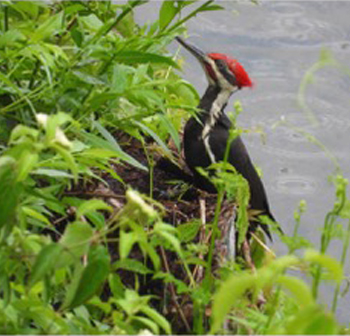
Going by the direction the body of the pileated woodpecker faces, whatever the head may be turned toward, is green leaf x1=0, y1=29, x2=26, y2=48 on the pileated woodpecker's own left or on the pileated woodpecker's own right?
on the pileated woodpecker's own left

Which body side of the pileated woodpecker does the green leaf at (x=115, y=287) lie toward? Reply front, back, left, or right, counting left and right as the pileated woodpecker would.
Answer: left

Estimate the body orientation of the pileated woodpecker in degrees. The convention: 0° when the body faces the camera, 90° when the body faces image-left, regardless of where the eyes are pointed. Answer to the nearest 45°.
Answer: approximately 90°

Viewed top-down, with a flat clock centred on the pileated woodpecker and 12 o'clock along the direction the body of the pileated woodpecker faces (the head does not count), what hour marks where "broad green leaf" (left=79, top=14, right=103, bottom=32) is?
The broad green leaf is roughly at 1 o'clock from the pileated woodpecker.

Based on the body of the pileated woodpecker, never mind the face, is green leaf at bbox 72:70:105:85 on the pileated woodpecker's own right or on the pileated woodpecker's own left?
on the pileated woodpecker's own right
